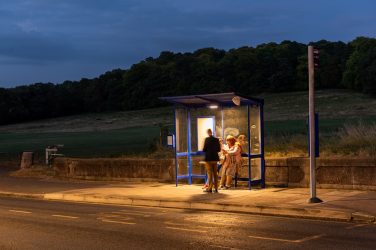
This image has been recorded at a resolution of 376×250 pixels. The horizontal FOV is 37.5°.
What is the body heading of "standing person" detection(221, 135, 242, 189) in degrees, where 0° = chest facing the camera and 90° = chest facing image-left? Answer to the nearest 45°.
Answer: approximately 45°

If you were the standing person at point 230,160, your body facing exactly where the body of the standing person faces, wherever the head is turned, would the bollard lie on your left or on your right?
on your right

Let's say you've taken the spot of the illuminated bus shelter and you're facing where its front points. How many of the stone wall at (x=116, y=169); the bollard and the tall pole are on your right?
2

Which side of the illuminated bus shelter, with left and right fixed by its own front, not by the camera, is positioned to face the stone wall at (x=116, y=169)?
right

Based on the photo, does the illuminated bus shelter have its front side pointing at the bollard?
no

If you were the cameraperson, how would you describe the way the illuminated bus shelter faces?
facing the viewer and to the left of the viewer
